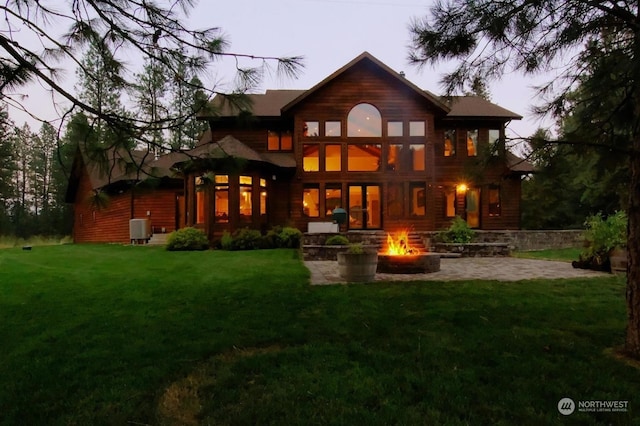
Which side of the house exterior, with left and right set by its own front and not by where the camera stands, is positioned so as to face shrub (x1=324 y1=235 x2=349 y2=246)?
front

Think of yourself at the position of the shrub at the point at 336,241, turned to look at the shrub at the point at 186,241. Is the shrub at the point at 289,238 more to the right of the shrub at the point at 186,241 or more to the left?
right

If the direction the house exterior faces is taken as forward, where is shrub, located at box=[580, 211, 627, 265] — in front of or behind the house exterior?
in front

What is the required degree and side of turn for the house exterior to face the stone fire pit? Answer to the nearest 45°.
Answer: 0° — it already faces it

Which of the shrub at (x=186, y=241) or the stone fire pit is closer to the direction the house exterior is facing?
the stone fire pit

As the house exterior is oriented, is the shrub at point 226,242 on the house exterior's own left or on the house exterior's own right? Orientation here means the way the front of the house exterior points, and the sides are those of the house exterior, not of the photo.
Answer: on the house exterior's own right

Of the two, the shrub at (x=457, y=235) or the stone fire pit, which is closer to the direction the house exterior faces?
the stone fire pit

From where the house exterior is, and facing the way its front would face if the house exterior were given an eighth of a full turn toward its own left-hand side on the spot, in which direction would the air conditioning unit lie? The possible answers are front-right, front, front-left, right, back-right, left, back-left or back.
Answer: back-right

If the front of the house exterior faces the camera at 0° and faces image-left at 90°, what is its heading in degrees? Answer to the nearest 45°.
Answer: approximately 0°
